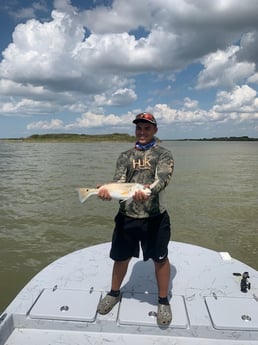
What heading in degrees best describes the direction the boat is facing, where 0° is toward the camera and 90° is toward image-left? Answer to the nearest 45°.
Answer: approximately 180°
